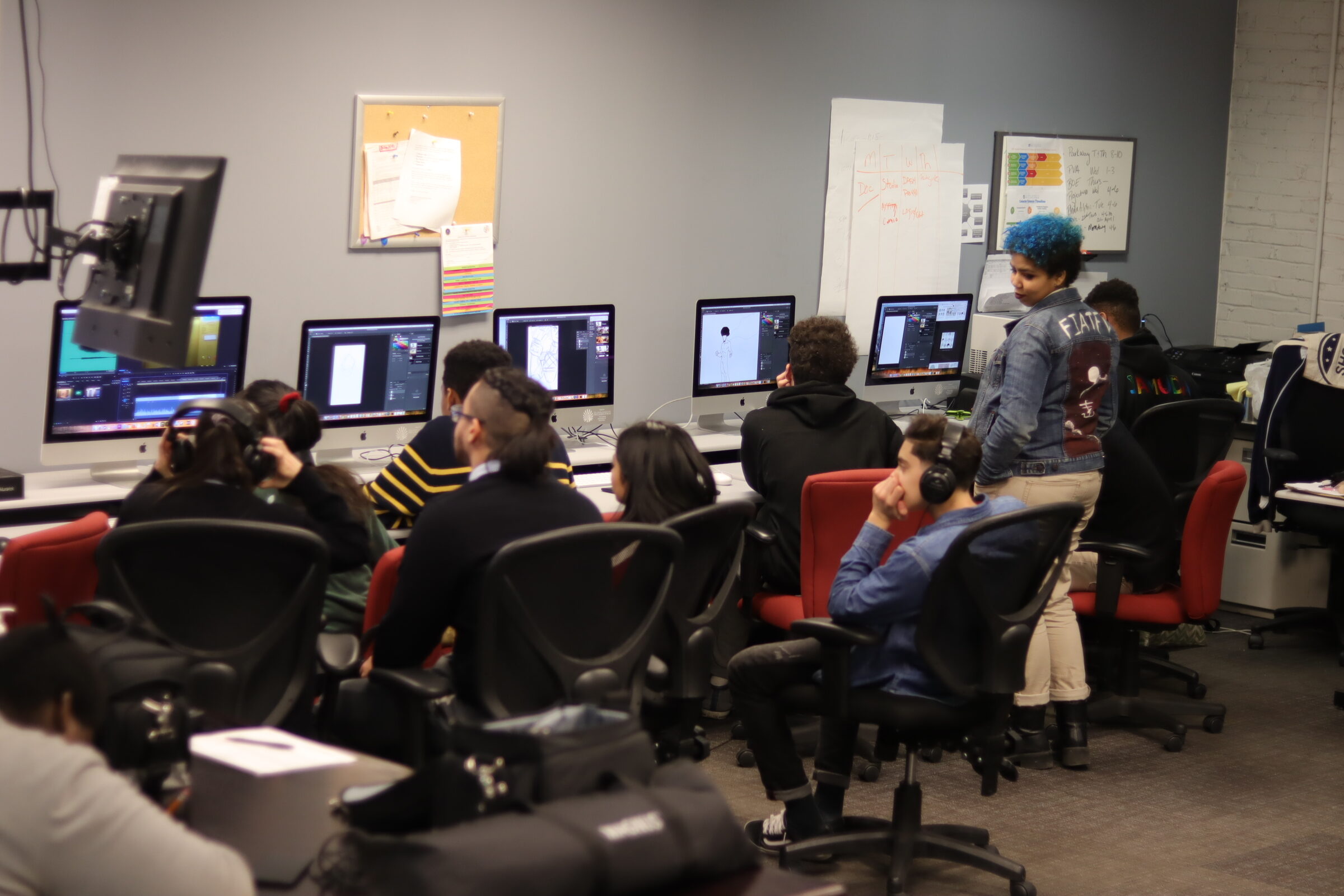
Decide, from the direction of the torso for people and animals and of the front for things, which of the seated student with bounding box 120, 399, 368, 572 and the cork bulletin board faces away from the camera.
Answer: the seated student

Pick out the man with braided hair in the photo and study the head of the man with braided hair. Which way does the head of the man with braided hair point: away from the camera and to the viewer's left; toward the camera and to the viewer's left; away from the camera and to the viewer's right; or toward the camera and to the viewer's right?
away from the camera and to the viewer's left

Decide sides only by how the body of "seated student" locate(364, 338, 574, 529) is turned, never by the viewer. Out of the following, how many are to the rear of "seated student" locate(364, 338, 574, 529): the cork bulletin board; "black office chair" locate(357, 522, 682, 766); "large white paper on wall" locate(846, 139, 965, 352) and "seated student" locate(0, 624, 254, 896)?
2

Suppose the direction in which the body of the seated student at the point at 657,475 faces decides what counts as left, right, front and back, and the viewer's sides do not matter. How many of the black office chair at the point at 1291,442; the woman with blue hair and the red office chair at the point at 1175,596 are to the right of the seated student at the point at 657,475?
3

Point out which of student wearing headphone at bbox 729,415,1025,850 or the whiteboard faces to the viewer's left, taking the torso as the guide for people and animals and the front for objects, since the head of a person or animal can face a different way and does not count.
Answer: the student wearing headphone

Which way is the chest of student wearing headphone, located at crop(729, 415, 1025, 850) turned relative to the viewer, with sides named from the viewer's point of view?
facing to the left of the viewer

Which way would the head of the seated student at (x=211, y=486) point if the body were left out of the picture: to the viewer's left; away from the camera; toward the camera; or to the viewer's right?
away from the camera

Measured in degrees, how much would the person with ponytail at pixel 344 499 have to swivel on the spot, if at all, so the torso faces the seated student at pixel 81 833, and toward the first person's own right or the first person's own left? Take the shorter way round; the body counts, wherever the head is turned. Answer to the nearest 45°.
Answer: approximately 135° to the first person's own left

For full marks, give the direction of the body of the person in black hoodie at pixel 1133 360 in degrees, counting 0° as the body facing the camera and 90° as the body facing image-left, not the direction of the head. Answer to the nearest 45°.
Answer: approximately 135°

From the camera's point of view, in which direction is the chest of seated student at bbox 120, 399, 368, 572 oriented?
away from the camera

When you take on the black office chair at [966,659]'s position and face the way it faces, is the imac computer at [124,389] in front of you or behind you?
in front

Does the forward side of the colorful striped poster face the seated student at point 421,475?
yes
